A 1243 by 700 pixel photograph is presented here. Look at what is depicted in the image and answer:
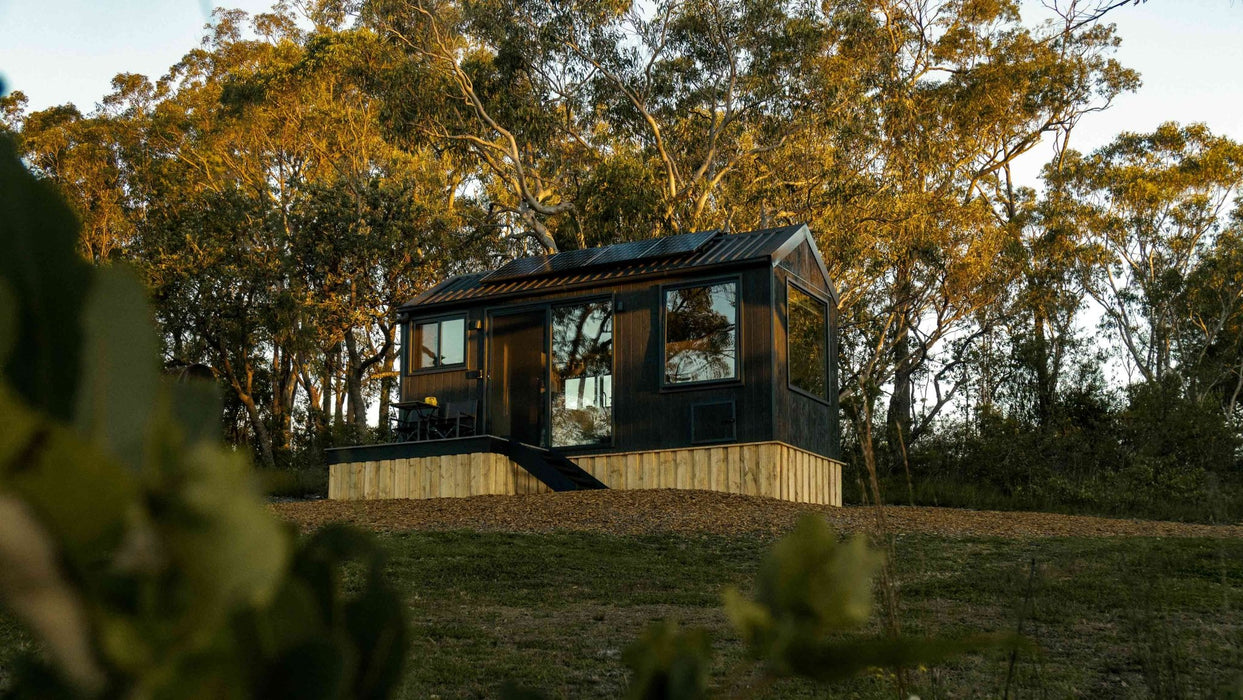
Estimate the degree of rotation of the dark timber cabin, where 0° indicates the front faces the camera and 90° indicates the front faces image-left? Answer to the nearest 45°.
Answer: approximately 45°

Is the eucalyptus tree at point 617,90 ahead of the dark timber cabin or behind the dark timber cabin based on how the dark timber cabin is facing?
behind

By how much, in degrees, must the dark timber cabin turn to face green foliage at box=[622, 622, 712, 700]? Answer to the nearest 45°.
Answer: approximately 45° to its left

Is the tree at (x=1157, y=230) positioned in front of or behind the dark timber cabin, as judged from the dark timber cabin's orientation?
behind

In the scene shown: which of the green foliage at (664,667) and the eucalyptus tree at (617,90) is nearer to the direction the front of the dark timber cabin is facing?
the green foliage
